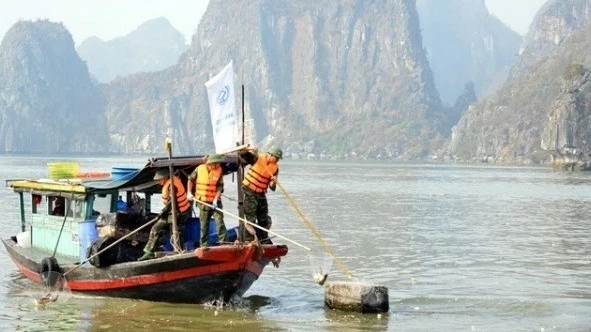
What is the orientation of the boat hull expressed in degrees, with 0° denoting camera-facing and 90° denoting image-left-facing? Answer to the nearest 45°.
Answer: approximately 315°

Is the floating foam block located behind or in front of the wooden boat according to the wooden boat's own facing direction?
in front

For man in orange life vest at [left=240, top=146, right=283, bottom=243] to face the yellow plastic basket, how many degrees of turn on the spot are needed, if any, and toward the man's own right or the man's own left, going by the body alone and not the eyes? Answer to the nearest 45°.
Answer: approximately 180°

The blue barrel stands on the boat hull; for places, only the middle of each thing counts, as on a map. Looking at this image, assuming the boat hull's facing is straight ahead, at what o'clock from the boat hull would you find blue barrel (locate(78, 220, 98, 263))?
The blue barrel is roughly at 6 o'clock from the boat hull.

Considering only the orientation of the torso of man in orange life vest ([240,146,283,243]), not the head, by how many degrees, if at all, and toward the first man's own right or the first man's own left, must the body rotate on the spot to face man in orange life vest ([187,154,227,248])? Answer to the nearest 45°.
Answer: approximately 135° to the first man's own right
